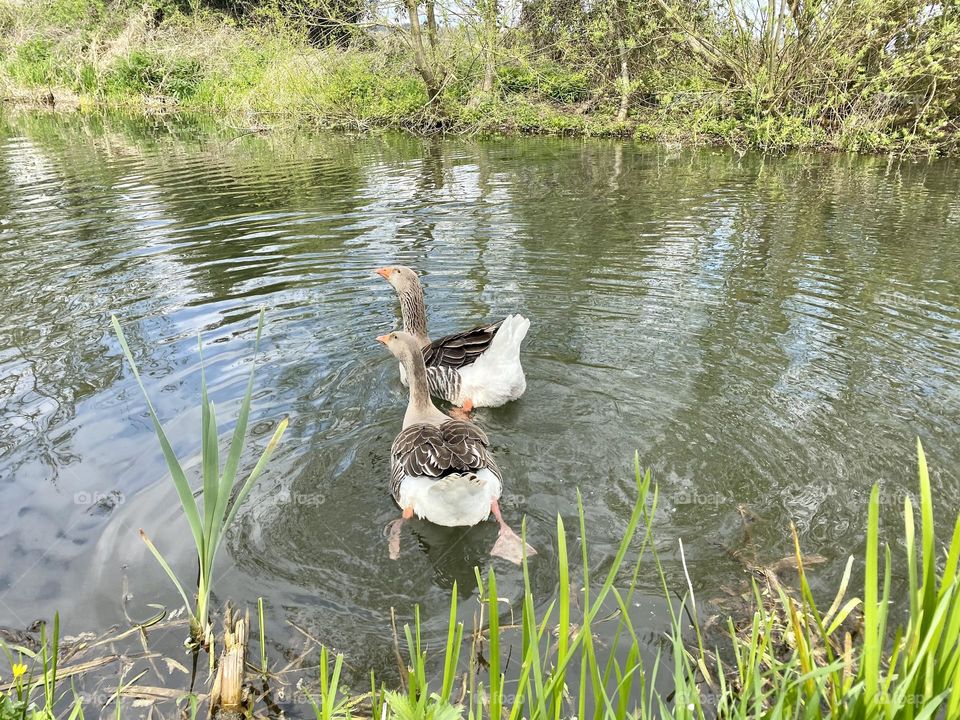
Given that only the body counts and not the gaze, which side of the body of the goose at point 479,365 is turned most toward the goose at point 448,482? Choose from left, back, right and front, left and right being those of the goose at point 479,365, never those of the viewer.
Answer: left

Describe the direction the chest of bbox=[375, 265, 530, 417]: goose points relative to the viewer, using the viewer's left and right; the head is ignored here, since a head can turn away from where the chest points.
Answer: facing to the left of the viewer
